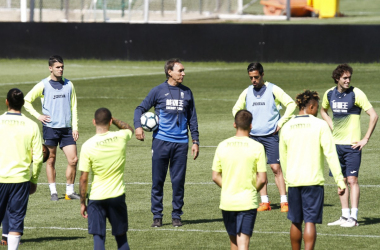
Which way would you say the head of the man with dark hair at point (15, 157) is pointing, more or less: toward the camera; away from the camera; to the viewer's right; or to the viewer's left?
away from the camera

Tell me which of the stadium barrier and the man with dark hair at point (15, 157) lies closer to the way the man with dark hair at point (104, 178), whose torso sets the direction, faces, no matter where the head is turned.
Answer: the stadium barrier

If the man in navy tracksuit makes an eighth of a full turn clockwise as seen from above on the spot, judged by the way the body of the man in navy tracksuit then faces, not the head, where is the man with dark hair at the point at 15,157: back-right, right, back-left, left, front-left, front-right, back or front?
front

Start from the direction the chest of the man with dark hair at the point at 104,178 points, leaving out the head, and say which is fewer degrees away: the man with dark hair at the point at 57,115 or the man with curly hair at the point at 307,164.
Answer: the man with dark hair

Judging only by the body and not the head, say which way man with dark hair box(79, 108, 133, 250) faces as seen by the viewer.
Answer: away from the camera

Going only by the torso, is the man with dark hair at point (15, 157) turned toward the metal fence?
yes

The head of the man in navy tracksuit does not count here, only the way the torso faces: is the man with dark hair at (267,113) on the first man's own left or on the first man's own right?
on the first man's own left

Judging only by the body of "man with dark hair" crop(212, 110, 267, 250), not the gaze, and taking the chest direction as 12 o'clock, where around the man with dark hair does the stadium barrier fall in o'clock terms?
The stadium barrier is roughly at 12 o'clock from the man with dark hair.

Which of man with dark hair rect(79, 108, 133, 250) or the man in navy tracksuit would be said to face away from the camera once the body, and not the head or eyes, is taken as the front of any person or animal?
the man with dark hair

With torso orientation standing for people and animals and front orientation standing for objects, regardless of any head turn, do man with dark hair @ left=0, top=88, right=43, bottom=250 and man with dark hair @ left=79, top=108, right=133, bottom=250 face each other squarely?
no

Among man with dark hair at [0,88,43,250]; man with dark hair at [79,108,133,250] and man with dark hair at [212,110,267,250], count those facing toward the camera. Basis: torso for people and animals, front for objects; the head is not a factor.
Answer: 0

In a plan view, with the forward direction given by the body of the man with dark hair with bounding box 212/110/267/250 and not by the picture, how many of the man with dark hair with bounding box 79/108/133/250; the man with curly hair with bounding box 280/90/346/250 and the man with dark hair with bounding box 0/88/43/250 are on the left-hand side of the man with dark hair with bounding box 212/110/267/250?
2

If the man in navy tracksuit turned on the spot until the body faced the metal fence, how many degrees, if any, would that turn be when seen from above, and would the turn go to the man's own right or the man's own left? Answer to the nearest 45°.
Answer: approximately 180°

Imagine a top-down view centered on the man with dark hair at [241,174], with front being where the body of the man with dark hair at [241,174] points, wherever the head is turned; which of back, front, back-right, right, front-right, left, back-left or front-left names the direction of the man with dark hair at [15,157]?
left

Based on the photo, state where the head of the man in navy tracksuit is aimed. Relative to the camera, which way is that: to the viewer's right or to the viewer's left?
to the viewer's right

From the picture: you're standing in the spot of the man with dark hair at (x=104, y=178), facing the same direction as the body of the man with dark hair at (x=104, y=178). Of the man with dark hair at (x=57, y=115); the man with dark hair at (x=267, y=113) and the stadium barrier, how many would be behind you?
0

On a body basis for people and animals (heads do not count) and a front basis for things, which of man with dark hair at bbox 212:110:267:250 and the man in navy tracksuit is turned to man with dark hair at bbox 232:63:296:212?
man with dark hair at bbox 212:110:267:250

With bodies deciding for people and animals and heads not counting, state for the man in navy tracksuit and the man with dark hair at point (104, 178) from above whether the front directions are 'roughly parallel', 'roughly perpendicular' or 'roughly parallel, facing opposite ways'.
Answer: roughly parallel, facing opposite ways

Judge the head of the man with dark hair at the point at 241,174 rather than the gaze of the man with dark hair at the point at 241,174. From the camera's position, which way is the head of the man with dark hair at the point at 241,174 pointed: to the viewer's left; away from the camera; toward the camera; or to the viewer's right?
away from the camera

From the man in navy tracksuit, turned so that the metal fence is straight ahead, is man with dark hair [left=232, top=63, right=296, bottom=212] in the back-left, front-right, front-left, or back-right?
front-right

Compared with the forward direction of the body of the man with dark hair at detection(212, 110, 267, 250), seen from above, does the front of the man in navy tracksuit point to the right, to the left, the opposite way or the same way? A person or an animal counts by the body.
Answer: the opposite way

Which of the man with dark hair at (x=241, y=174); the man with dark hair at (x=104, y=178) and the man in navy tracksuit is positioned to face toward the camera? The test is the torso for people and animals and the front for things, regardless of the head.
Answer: the man in navy tracksuit

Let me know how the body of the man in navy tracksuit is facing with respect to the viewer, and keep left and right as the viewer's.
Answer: facing the viewer

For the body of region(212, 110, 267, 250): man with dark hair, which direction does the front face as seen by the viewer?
away from the camera

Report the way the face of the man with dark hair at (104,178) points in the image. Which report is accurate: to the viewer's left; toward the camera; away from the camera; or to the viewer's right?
away from the camera
